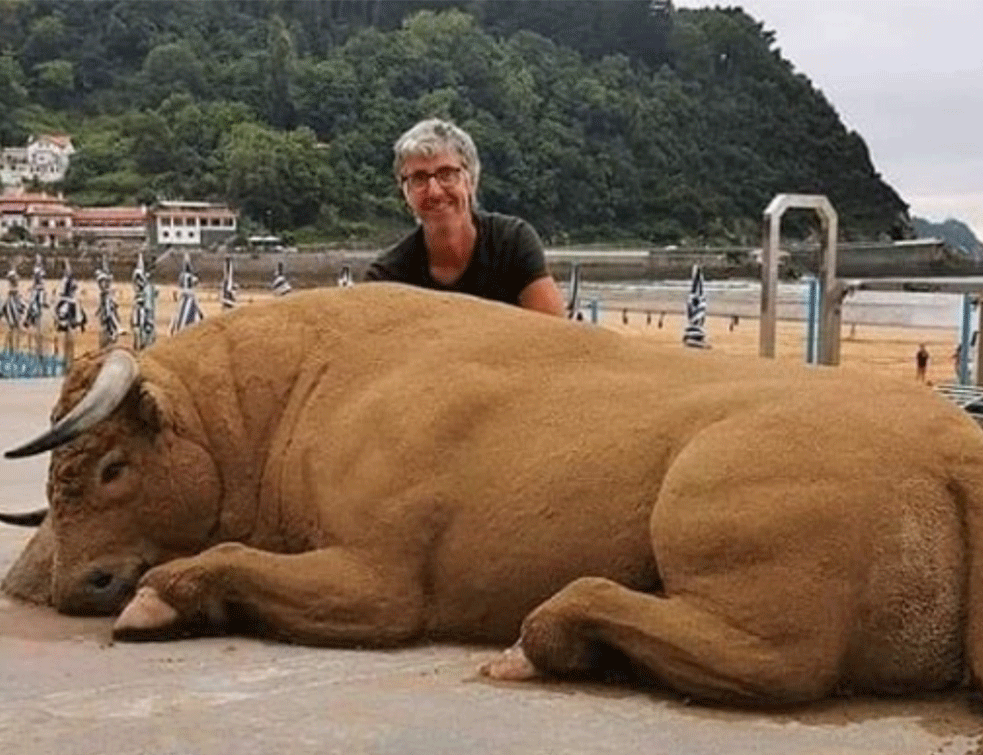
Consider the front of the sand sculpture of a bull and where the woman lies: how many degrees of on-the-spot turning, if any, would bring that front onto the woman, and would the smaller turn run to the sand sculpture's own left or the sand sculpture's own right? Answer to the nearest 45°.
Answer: approximately 90° to the sand sculpture's own right

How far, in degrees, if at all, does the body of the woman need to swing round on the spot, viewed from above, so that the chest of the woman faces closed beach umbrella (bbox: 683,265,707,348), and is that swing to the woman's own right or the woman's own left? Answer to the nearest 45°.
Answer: approximately 180°

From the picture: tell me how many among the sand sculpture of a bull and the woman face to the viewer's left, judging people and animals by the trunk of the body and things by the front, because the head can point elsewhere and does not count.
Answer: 1

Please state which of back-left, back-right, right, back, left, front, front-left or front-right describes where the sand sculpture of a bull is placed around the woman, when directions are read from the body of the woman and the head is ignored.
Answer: front

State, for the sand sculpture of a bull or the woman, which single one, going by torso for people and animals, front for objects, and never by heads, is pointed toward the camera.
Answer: the woman

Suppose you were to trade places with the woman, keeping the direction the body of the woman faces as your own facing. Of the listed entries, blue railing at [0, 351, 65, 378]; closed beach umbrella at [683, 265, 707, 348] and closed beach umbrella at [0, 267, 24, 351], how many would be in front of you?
0

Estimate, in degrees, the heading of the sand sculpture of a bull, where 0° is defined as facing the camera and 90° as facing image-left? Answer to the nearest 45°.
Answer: approximately 90°

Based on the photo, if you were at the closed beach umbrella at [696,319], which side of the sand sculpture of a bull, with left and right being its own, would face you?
right

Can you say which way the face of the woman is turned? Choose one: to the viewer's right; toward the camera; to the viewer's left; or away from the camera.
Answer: toward the camera

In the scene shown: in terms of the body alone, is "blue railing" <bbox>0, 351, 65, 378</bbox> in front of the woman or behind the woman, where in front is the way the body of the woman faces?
behind

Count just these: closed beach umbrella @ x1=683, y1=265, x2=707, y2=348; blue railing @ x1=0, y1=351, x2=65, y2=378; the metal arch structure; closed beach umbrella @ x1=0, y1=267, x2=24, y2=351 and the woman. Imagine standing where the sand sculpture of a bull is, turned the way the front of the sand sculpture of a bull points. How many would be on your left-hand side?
0

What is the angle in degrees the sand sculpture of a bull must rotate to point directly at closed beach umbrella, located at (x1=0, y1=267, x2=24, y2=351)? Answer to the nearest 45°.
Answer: approximately 90° to its right

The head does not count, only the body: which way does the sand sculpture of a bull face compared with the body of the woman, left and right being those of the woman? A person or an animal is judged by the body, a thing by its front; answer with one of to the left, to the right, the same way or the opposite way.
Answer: to the right

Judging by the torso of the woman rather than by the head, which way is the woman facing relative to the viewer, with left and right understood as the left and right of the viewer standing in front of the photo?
facing the viewer

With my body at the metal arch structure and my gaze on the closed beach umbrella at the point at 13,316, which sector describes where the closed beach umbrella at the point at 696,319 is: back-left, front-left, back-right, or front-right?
front-right

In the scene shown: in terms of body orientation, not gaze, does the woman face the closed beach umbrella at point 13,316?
no
